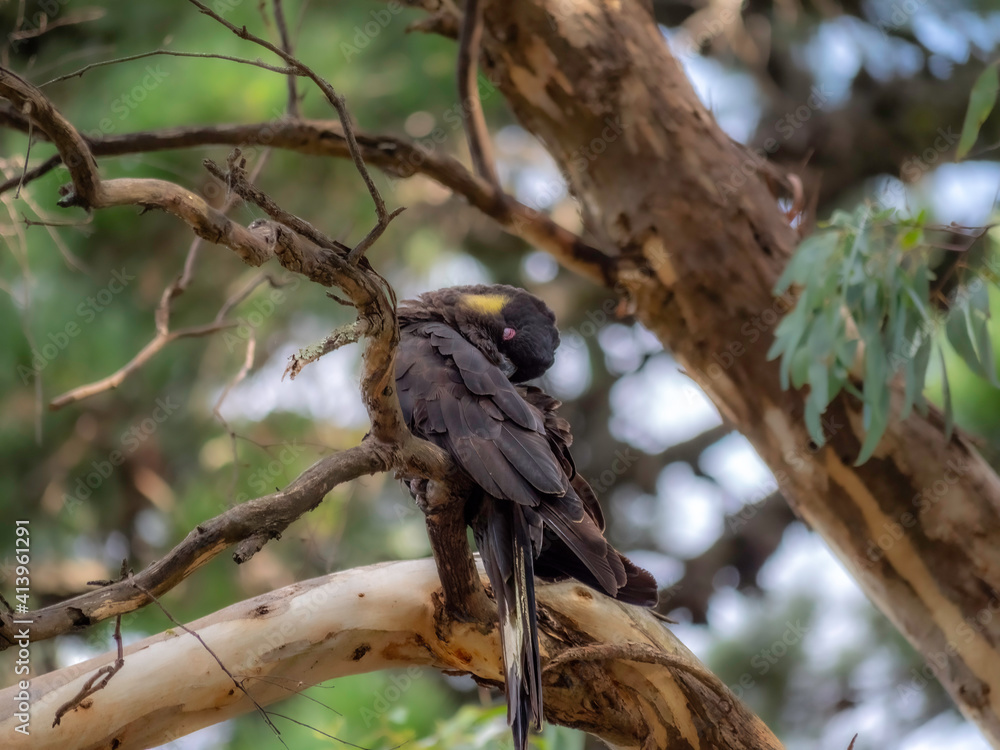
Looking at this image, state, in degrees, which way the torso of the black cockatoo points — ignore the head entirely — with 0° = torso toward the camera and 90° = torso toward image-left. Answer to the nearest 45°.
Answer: approximately 135°

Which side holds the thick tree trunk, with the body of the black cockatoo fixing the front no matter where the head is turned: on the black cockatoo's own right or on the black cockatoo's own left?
on the black cockatoo's own right
